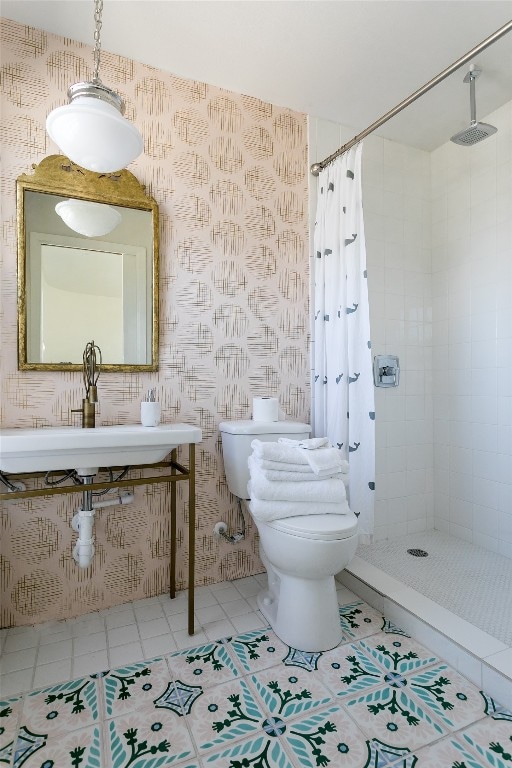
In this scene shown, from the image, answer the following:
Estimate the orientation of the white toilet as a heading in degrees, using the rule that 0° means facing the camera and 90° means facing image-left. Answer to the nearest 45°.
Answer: approximately 315°

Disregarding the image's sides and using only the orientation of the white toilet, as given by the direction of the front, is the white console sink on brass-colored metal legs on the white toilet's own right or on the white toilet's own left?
on the white toilet's own right
